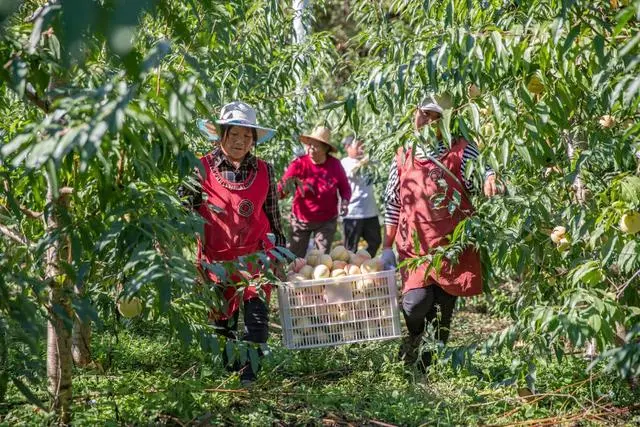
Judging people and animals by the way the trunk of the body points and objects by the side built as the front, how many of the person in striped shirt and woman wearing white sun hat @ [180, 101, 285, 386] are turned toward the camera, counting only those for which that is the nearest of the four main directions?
2

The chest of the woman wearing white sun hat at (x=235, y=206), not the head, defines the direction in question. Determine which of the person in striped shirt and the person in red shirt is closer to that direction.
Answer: the person in striped shirt

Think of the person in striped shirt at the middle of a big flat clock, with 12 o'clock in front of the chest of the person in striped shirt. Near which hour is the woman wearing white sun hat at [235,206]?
The woman wearing white sun hat is roughly at 3 o'clock from the person in striped shirt.

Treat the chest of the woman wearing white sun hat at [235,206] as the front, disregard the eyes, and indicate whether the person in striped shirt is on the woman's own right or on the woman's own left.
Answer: on the woman's own left

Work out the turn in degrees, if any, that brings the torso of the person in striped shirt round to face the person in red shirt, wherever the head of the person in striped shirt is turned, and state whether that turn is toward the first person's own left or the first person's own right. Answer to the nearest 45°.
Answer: approximately 180°

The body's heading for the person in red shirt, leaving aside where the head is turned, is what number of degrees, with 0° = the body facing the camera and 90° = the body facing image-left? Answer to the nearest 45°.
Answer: approximately 0°

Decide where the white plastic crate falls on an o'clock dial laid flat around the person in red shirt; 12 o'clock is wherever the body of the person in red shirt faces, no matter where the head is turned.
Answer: The white plastic crate is roughly at 12 o'clock from the person in red shirt.

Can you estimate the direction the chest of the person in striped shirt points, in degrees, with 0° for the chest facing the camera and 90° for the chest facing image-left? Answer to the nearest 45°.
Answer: approximately 0°
